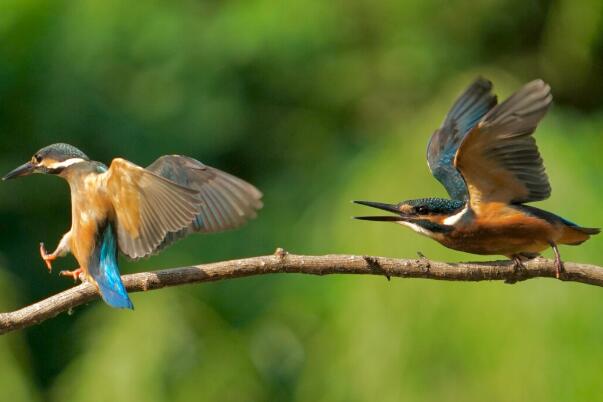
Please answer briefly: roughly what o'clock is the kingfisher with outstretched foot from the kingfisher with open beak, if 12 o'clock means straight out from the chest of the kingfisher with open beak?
The kingfisher with outstretched foot is roughly at 11 o'clock from the kingfisher with open beak.

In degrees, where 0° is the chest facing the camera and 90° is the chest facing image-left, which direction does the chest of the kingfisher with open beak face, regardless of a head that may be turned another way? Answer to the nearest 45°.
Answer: approximately 90°

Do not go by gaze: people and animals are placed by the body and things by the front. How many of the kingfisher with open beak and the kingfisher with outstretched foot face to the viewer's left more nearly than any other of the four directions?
2

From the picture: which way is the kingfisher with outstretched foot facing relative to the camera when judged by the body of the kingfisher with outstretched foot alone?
to the viewer's left

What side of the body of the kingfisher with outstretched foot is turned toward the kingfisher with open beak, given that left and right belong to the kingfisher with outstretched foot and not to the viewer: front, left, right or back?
back
